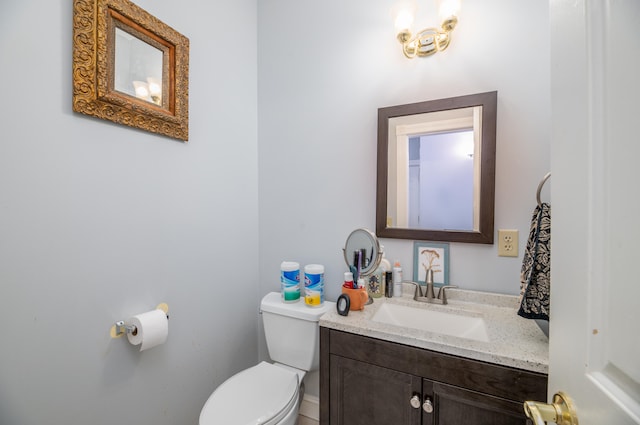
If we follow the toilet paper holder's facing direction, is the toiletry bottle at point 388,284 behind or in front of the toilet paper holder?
in front

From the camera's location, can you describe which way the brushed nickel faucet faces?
facing the viewer

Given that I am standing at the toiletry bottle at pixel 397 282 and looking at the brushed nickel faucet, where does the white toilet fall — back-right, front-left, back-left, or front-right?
back-right

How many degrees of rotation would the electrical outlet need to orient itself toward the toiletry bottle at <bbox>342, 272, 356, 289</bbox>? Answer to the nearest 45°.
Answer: approximately 45° to its right

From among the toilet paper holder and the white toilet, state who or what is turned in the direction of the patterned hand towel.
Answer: the toilet paper holder

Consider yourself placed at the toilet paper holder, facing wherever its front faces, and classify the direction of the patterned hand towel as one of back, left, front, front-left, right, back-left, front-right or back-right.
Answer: front

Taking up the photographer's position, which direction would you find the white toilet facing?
facing the viewer and to the left of the viewer

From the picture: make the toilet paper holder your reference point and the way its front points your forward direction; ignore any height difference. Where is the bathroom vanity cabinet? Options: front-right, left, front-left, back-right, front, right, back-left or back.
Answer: front

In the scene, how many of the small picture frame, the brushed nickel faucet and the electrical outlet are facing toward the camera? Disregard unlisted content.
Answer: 3

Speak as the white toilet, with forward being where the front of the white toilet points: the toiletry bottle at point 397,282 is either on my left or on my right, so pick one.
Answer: on my left

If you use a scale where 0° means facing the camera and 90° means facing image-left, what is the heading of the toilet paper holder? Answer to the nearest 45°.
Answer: approximately 315°

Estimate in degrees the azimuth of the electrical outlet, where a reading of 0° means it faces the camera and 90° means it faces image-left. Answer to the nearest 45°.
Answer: approximately 0°

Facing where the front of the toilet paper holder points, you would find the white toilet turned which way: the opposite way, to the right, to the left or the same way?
to the right
